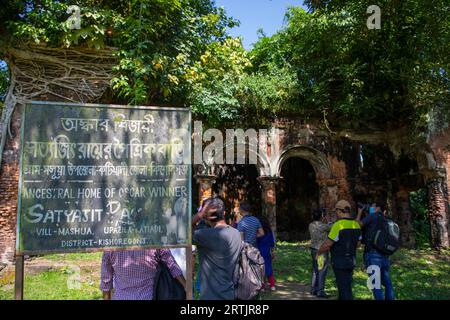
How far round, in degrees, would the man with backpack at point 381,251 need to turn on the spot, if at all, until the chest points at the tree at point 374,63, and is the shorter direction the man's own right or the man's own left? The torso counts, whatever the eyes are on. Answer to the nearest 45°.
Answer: approximately 45° to the man's own right

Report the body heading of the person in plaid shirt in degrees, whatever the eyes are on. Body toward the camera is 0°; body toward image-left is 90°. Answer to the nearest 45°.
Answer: approximately 180°

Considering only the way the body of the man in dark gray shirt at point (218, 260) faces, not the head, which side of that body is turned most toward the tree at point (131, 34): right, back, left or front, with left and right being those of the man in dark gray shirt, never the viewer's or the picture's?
front

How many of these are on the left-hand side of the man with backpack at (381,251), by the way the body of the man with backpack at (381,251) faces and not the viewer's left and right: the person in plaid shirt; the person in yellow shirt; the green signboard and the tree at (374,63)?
3

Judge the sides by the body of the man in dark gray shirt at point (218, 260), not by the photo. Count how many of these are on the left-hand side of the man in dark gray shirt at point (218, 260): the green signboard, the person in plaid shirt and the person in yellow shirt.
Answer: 2

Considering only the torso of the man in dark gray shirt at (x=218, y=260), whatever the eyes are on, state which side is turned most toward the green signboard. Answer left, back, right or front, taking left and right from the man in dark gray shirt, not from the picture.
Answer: left

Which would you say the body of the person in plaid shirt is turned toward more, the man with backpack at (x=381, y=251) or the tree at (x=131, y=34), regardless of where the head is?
the tree

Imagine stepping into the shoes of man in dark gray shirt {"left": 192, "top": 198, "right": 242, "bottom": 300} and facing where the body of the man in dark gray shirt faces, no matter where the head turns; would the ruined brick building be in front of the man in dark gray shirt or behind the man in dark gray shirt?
in front

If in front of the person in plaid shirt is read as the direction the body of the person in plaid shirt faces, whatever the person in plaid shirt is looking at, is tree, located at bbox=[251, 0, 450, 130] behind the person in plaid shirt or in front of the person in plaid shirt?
in front

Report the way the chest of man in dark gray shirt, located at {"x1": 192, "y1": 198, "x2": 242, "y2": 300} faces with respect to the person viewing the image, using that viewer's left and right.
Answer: facing away from the viewer

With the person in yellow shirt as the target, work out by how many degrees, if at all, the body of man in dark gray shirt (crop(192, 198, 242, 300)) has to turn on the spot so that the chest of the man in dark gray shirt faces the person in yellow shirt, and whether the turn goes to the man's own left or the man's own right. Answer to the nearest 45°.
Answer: approximately 45° to the man's own right

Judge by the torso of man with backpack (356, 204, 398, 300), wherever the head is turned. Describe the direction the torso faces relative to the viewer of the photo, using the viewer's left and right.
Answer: facing away from the viewer and to the left of the viewer
